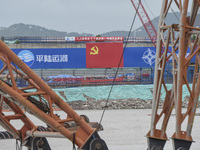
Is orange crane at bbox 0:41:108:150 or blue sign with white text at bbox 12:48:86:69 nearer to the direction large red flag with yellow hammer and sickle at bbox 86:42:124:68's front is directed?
the orange crane

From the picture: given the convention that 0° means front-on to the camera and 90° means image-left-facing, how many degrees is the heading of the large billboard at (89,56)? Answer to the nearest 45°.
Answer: approximately 0°

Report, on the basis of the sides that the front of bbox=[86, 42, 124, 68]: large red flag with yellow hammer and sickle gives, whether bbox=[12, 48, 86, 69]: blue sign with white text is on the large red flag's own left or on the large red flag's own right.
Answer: on the large red flag's own right

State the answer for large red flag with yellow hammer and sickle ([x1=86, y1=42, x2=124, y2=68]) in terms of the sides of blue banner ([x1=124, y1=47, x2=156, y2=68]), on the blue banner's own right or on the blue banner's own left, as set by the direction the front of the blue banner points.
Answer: on the blue banner's own right

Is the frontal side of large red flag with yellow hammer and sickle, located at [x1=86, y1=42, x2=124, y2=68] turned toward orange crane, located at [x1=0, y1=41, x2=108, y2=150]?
yes

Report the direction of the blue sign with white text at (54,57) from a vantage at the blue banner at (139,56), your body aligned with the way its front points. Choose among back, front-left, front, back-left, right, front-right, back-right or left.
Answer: right
